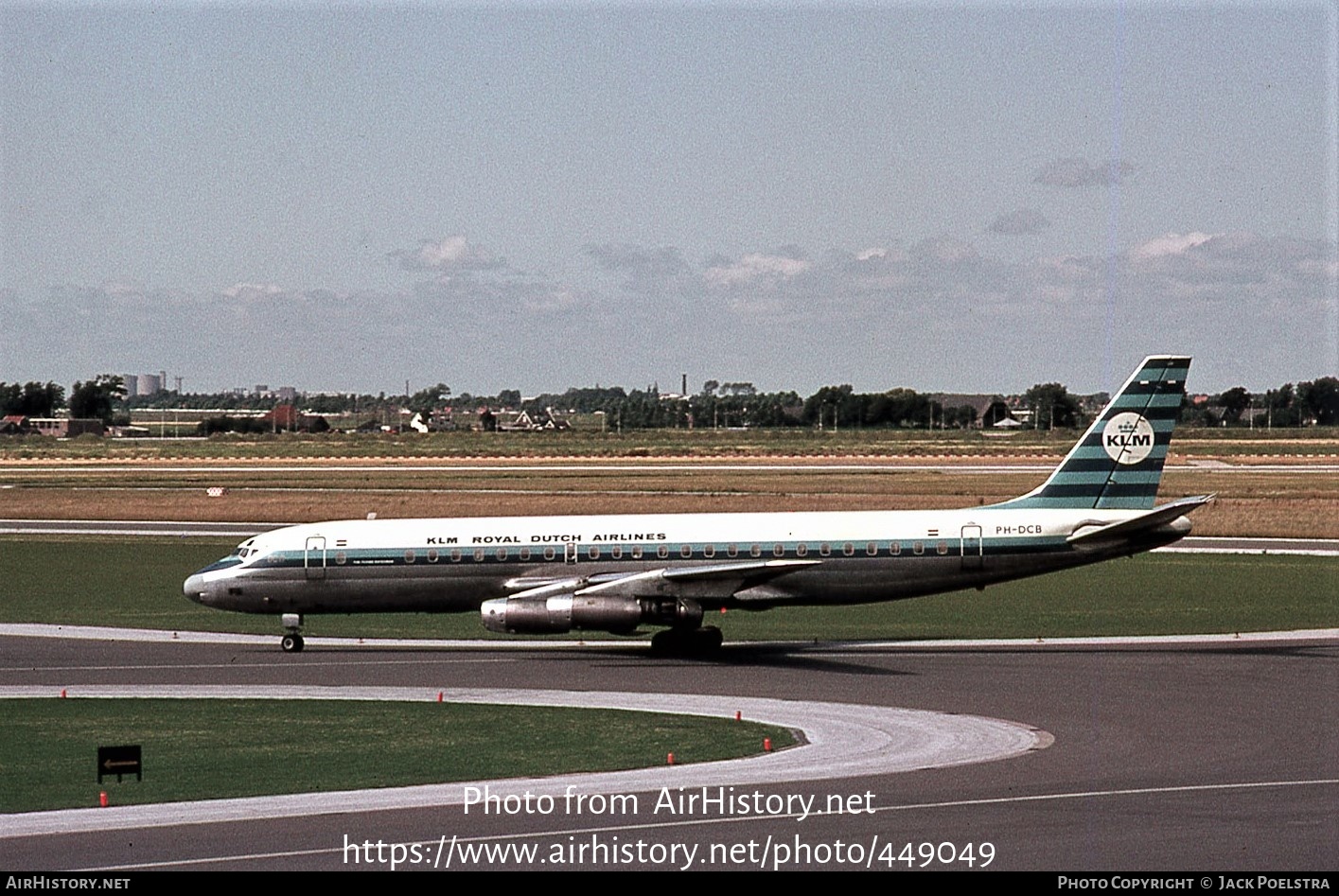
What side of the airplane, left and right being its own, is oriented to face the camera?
left
